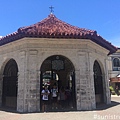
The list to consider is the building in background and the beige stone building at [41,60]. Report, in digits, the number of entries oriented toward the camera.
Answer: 2

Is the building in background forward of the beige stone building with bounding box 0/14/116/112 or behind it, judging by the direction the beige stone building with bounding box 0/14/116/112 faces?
behind

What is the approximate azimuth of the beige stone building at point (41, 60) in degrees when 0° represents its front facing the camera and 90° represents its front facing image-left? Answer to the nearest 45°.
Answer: approximately 0°
